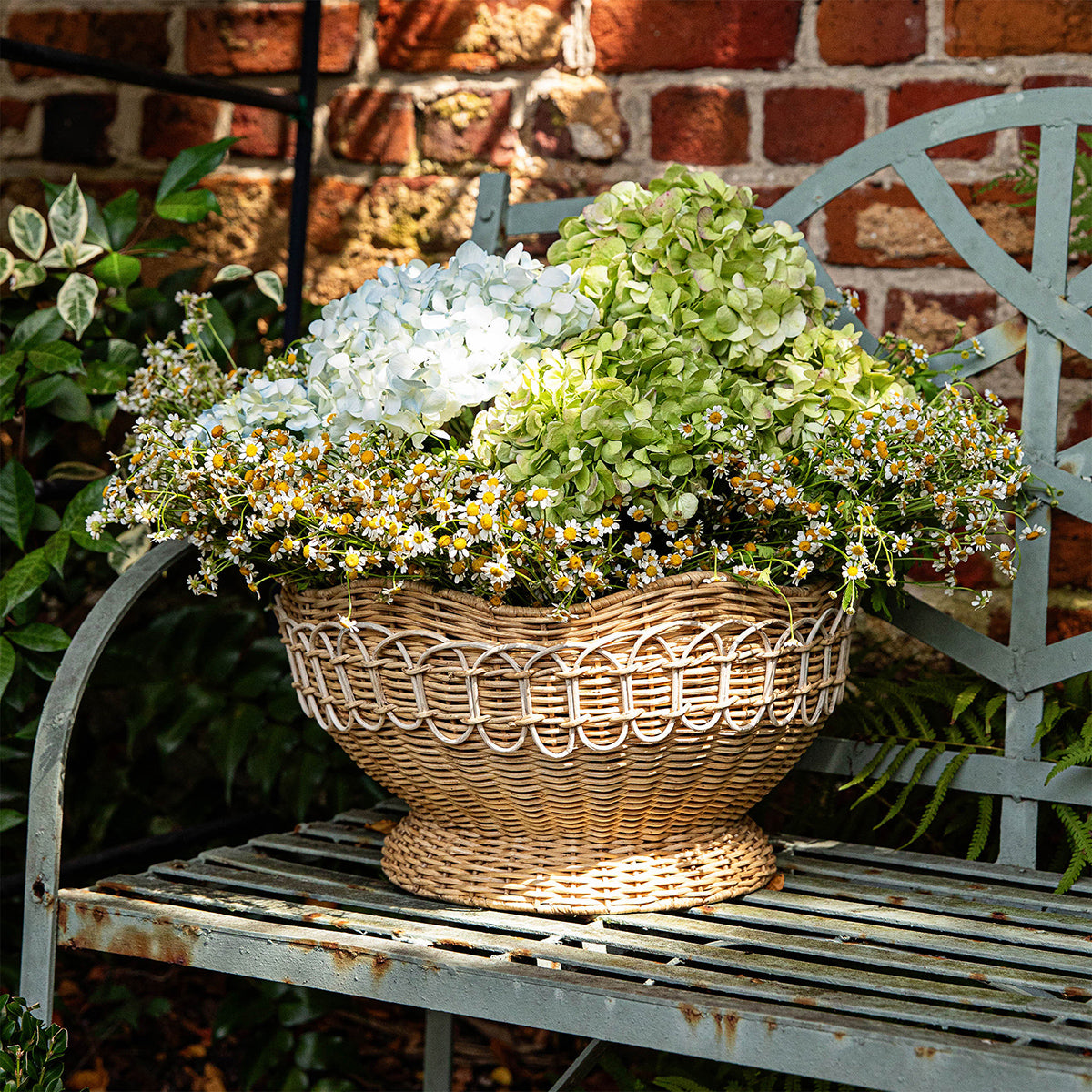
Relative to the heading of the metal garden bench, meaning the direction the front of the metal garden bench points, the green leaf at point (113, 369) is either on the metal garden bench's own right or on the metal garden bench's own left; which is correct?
on the metal garden bench's own right

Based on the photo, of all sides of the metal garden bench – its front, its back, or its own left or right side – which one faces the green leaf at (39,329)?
right

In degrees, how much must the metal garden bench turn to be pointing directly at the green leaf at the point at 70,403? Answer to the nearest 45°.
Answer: approximately 90° to its right

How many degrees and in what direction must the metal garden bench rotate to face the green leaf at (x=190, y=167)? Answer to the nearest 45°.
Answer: approximately 90° to its right

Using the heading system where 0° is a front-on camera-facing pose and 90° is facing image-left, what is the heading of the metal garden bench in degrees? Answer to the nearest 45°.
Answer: approximately 45°

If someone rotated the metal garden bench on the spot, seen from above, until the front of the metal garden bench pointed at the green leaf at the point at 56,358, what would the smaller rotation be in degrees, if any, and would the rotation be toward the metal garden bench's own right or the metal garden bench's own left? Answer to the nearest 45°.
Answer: approximately 90° to the metal garden bench's own right
